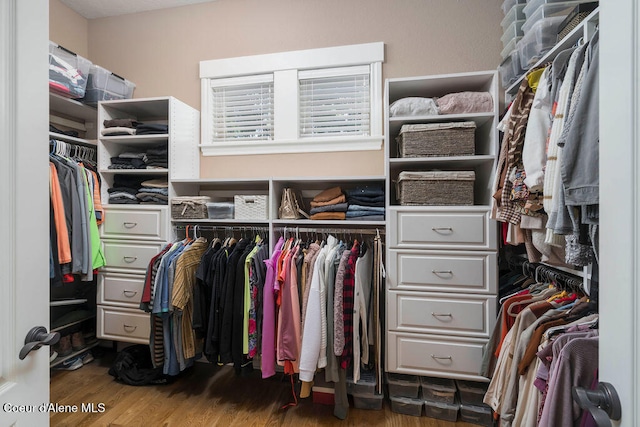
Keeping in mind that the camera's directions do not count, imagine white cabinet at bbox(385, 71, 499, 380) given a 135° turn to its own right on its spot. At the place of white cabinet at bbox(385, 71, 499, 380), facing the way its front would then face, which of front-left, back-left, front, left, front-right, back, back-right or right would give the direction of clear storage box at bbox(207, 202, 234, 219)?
front-left

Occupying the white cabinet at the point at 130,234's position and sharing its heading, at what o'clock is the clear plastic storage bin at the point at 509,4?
The clear plastic storage bin is roughly at 9 o'clock from the white cabinet.

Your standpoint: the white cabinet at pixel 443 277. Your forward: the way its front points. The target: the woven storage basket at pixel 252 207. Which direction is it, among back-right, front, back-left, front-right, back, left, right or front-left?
right

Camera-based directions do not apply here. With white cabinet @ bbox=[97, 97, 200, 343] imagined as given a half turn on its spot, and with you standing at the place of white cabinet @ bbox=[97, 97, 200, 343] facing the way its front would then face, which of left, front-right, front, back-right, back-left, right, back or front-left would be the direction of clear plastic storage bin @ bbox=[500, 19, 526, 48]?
right

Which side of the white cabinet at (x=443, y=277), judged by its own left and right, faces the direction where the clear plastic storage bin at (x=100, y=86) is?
right

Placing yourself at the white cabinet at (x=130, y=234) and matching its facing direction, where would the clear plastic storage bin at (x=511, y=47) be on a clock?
The clear plastic storage bin is roughly at 9 o'clock from the white cabinet.

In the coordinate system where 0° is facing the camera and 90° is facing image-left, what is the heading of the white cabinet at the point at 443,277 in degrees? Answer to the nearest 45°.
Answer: approximately 0°

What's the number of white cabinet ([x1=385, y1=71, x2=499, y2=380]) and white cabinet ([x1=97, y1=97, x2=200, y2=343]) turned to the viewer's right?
0

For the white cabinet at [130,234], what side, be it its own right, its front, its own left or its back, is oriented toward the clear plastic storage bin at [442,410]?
left

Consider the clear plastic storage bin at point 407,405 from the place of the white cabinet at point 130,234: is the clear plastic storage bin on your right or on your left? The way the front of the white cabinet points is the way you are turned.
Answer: on your left
